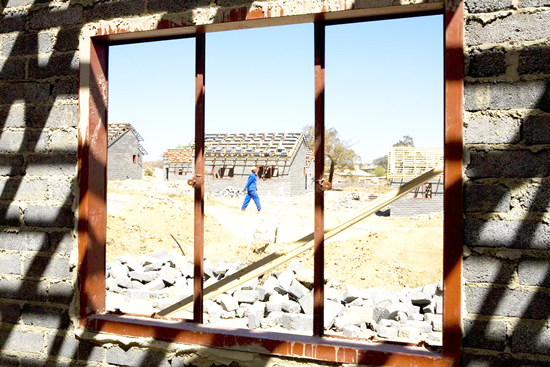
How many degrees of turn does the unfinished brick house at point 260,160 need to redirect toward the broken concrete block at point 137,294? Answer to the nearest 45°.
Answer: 0° — it already faces it

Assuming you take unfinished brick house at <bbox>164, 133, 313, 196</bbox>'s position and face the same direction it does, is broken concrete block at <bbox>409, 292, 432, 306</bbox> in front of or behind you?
in front

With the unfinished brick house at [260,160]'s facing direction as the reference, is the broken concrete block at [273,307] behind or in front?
in front

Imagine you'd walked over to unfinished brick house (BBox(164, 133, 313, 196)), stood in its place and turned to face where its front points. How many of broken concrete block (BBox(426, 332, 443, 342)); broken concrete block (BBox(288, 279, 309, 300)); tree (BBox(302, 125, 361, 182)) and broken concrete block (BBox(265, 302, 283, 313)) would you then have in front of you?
3

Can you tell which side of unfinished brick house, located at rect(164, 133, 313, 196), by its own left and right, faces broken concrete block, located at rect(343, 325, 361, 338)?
front

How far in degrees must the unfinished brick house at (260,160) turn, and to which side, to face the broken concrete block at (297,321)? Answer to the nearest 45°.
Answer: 0° — it already faces it

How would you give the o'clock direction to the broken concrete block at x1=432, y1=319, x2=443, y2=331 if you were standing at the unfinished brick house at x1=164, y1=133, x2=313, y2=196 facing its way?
The broken concrete block is roughly at 12 o'clock from the unfinished brick house.

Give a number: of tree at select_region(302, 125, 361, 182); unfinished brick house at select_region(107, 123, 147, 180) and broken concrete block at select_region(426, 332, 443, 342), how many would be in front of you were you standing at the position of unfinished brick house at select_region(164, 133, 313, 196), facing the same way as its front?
1

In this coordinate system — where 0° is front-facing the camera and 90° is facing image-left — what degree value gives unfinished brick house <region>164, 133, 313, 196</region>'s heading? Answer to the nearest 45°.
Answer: approximately 0°

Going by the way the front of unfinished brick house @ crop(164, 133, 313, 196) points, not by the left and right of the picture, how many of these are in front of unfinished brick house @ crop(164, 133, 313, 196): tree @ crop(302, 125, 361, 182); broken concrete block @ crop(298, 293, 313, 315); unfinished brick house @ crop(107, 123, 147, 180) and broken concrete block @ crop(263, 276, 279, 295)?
2

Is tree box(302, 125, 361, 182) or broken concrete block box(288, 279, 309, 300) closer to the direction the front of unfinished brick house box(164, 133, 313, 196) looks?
the broken concrete block

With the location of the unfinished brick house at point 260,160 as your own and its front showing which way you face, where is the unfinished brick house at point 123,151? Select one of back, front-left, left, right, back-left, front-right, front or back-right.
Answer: back-right

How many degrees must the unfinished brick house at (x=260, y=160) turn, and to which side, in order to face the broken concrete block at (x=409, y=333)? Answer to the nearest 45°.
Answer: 0° — it already faces it

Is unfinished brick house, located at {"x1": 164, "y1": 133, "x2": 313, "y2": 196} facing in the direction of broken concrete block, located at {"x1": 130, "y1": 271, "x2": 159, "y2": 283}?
yes

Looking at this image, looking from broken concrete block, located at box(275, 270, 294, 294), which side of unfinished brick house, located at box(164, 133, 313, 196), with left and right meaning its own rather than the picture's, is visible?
front

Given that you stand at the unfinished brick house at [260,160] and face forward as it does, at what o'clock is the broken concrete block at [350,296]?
The broken concrete block is roughly at 12 o'clock from the unfinished brick house.

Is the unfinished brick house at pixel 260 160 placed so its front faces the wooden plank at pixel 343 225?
yes
